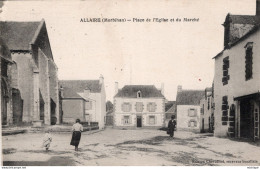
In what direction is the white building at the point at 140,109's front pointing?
toward the camera

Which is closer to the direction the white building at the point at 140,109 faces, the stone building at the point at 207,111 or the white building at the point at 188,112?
the stone building

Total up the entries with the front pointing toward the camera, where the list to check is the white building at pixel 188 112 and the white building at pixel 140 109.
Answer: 2

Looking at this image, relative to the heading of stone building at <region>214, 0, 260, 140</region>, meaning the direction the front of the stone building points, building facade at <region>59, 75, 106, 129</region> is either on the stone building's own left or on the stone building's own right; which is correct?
on the stone building's own right

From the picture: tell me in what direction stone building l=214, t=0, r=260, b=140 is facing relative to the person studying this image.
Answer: facing the viewer and to the left of the viewer

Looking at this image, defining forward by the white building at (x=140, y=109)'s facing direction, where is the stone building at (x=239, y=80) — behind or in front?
in front

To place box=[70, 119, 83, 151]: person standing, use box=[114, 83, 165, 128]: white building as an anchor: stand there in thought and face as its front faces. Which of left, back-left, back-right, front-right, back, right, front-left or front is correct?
front

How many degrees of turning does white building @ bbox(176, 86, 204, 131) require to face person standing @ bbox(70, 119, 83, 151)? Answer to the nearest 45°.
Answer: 0° — it already faces them
